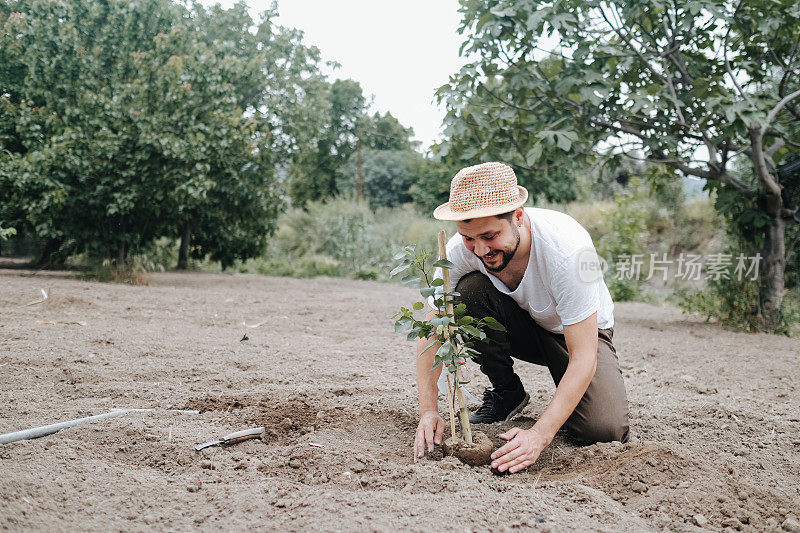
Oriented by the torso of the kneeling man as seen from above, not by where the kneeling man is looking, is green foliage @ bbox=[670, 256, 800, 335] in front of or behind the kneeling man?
behind

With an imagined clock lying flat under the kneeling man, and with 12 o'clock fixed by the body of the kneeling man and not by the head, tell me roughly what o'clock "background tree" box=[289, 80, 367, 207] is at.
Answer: The background tree is roughly at 4 o'clock from the kneeling man.

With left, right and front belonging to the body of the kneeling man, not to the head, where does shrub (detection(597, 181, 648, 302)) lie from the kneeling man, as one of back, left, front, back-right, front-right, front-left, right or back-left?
back-right

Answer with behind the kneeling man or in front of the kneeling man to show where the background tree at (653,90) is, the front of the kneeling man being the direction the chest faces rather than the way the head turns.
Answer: behind

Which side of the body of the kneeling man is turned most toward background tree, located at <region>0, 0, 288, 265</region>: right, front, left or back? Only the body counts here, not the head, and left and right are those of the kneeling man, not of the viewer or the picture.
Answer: right

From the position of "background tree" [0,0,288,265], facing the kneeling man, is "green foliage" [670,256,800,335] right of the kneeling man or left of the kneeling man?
left

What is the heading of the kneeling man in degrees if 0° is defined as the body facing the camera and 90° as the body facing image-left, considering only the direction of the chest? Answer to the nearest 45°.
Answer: approximately 45°

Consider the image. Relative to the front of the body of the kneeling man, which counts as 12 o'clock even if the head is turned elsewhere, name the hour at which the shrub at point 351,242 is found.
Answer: The shrub is roughly at 4 o'clock from the kneeling man.

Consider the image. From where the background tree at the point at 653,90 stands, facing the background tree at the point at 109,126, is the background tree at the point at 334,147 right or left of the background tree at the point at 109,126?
right

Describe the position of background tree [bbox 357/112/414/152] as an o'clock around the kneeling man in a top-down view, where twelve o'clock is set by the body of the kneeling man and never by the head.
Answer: The background tree is roughly at 4 o'clock from the kneeling man.
